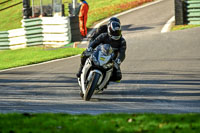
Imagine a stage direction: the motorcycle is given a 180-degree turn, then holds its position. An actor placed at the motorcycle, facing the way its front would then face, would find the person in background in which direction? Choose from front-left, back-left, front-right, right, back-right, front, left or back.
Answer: front

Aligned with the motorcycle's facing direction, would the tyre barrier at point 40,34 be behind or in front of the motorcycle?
behind

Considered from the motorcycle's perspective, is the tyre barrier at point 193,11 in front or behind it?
behind

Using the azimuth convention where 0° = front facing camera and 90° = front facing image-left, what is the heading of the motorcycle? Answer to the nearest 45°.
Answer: approximately 0°

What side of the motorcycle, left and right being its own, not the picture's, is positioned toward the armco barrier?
back

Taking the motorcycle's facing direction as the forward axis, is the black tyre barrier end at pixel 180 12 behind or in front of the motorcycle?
behind
